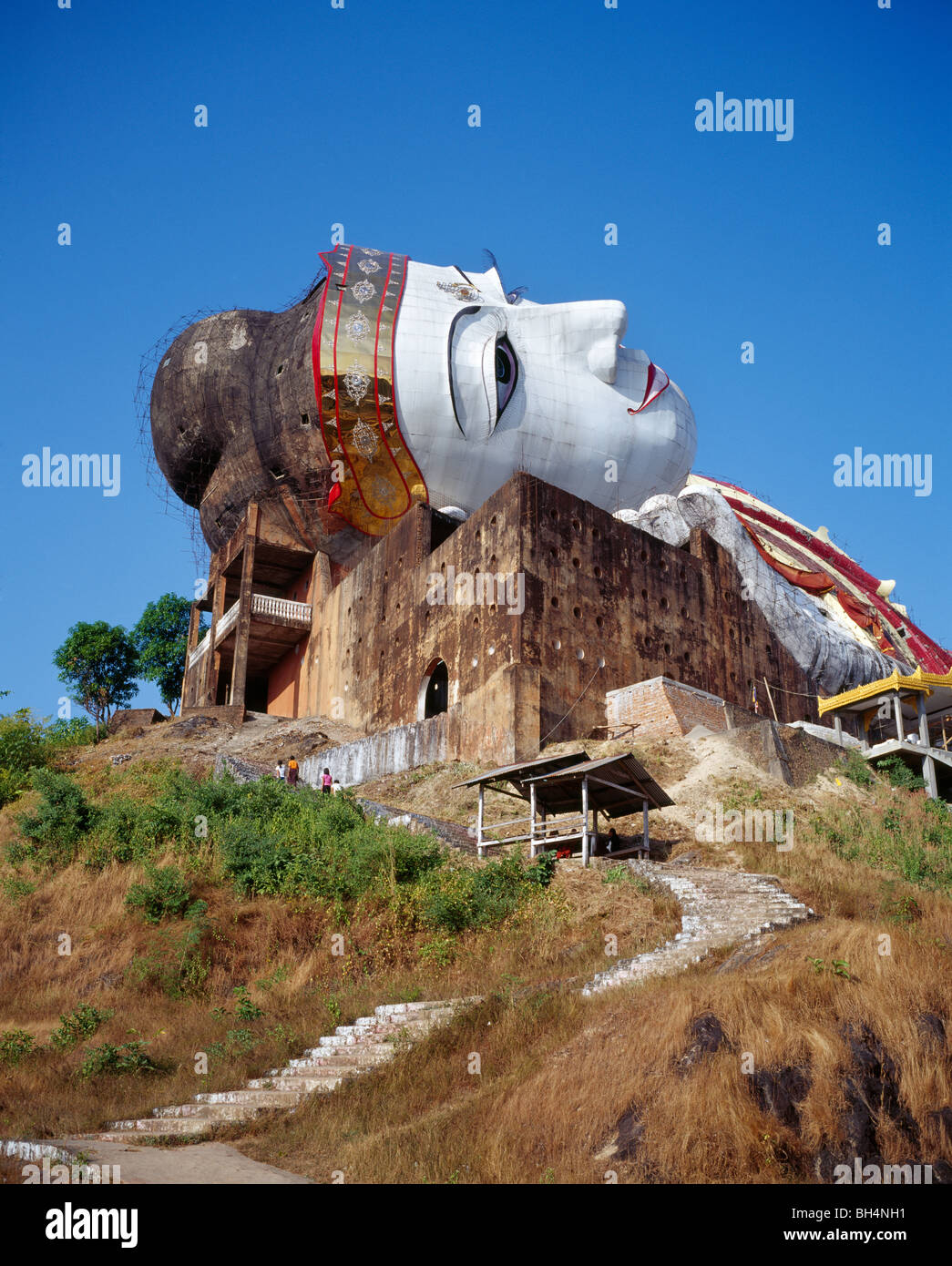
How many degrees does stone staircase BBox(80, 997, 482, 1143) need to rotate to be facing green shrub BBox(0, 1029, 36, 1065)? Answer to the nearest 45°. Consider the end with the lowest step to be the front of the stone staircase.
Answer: approximately 90° to its right

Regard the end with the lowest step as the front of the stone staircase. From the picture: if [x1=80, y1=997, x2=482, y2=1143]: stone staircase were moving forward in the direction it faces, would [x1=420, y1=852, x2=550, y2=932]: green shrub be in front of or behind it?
behind

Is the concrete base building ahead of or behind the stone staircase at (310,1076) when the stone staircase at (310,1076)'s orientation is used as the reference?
behind

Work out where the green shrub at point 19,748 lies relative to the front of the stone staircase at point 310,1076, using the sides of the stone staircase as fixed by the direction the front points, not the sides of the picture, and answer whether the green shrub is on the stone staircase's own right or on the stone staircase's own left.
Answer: on the stone staircase's own right

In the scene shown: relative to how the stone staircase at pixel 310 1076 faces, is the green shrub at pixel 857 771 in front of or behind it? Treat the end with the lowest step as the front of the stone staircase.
behind

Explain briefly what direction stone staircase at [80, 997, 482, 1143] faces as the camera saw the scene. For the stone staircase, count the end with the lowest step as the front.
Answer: facing the viewer and to the left of the viewer

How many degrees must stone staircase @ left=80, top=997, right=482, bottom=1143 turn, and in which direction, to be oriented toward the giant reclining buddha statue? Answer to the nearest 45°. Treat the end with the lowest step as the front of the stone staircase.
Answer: approximately 135° to its right

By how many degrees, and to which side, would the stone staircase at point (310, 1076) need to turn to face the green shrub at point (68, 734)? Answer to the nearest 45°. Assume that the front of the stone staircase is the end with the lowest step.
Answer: approximately 135° to its right

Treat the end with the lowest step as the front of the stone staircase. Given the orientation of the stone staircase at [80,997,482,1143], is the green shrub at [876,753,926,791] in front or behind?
behind

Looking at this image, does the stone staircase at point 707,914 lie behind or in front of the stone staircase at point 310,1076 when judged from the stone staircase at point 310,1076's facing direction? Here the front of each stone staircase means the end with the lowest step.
behind
